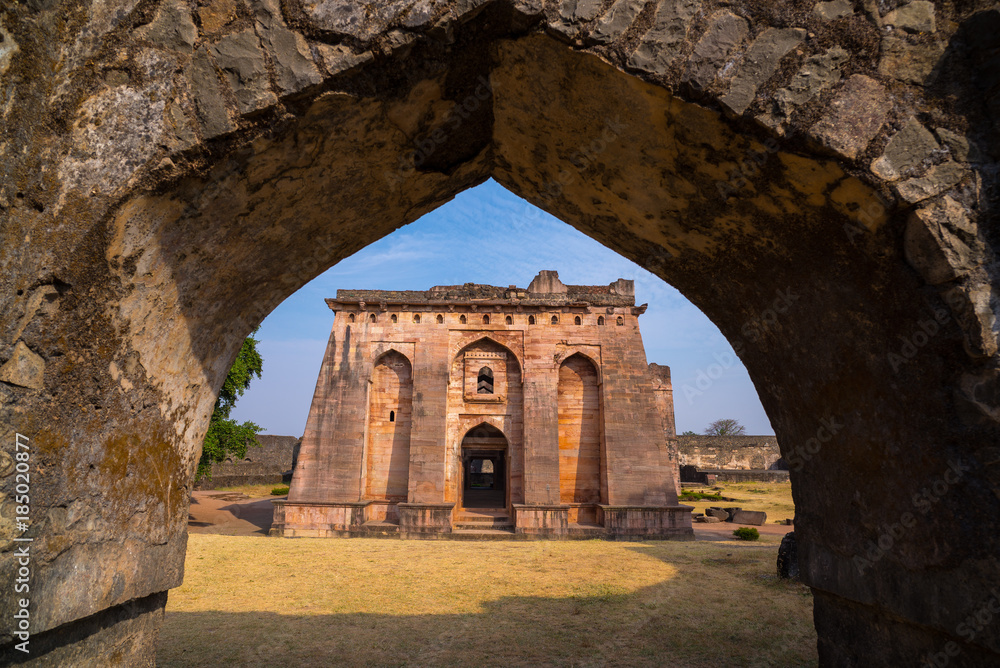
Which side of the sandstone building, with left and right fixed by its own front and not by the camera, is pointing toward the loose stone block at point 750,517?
left

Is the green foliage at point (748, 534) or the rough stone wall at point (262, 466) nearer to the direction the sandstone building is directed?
the green foliage

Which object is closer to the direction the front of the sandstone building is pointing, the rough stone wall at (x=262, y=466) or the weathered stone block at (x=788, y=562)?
the weathered stone block

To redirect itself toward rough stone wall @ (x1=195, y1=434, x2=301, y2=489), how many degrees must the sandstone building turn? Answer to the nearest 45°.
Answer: approximately 135° to its right

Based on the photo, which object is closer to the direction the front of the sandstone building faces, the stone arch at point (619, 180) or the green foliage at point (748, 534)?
the stone arch

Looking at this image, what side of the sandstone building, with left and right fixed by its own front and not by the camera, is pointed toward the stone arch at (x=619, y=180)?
front

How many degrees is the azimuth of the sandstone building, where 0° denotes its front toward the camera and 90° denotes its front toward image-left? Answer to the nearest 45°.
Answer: approximately 0°

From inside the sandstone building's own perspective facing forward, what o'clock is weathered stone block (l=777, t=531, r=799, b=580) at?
The weathered stone block is roughly at 11 o'clock from the sandstone building.

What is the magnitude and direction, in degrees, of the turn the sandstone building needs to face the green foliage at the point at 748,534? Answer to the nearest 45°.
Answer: approximately 90° to its left

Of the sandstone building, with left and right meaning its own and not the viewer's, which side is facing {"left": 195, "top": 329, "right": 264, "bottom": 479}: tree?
right

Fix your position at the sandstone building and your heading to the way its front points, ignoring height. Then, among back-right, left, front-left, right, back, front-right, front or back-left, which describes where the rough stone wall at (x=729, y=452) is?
back-left

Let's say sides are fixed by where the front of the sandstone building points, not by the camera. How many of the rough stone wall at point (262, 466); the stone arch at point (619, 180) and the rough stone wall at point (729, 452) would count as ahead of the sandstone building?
1
